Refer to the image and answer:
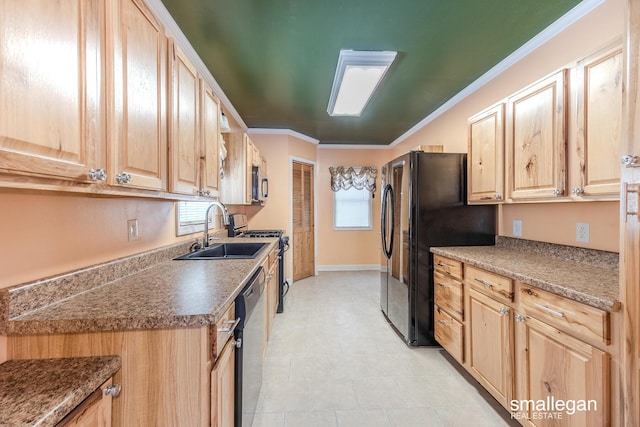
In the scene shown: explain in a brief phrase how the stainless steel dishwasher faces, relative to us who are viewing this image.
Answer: facing to the right of the viewer

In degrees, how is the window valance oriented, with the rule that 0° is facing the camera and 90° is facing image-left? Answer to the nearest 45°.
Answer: approximately 0°

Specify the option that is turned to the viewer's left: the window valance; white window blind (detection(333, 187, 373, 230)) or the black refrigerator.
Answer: the black refrigerator

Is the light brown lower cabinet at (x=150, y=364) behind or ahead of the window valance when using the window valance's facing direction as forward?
ahead

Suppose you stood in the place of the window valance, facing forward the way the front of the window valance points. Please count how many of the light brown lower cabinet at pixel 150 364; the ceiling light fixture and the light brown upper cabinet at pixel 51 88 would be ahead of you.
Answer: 3

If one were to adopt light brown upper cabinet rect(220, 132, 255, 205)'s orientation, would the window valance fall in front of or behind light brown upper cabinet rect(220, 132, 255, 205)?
in front

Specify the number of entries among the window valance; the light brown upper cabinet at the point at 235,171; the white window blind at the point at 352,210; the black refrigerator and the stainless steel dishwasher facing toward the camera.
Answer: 2

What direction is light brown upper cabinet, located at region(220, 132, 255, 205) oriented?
to the viewer's right

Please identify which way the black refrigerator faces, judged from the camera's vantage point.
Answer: facing to the left of the viewer

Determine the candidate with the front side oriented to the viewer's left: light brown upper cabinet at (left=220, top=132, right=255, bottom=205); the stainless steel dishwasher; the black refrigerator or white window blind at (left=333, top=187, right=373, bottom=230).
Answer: the black refrigerator
